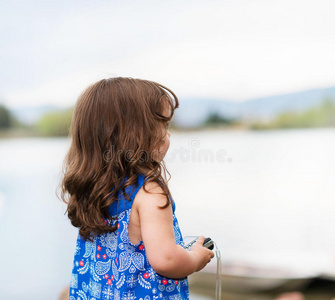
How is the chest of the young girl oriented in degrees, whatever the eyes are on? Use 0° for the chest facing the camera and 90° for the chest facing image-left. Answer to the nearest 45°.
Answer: approximately 225°

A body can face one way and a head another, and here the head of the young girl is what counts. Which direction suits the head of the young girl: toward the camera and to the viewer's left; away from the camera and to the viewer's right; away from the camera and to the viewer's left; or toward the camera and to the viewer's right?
away from the camera and to the viewer's right
